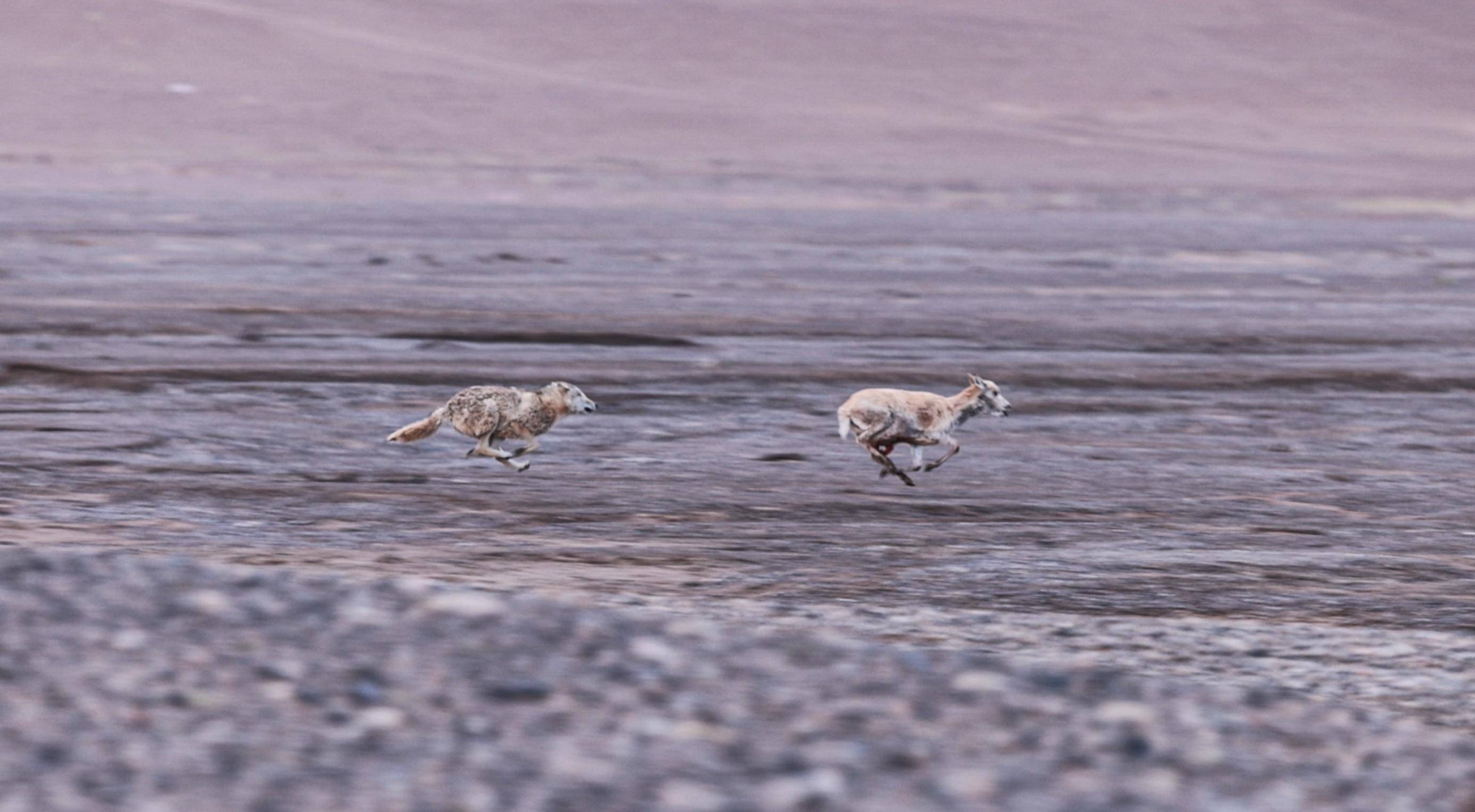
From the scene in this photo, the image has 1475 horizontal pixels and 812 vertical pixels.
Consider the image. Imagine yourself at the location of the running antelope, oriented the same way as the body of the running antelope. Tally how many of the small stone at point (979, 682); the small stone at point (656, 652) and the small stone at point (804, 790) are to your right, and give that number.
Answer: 3

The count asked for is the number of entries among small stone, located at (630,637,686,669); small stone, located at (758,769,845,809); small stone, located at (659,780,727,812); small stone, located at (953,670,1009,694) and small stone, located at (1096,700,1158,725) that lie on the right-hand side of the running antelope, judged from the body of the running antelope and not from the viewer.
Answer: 5

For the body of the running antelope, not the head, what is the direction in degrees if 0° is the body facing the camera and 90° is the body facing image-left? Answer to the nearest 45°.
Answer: approximately 270°

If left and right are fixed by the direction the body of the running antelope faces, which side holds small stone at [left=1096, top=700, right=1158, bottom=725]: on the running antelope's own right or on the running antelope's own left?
on the running antelope's own right

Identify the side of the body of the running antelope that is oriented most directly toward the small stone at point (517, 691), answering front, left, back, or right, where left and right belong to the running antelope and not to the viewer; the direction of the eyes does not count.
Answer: right

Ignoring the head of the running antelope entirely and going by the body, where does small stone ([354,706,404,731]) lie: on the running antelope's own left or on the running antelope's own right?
on the running antelope's own right

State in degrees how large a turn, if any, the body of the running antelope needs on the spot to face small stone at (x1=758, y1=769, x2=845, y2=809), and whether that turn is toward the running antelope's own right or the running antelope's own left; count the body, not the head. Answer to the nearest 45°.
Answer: approximately 90° to the running antelope's own right

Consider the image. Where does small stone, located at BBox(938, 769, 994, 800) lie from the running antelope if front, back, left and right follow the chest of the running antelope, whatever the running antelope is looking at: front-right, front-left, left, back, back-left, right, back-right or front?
right

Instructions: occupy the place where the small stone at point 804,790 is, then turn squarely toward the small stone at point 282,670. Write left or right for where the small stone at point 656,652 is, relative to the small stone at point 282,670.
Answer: right

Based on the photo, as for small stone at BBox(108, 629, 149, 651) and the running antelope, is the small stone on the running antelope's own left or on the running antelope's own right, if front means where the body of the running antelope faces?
on the running antelope's own right

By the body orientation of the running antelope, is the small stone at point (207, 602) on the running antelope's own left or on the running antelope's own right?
on the running antelope's own right

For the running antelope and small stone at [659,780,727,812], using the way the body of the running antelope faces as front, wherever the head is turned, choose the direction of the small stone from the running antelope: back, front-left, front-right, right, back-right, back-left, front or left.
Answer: right
